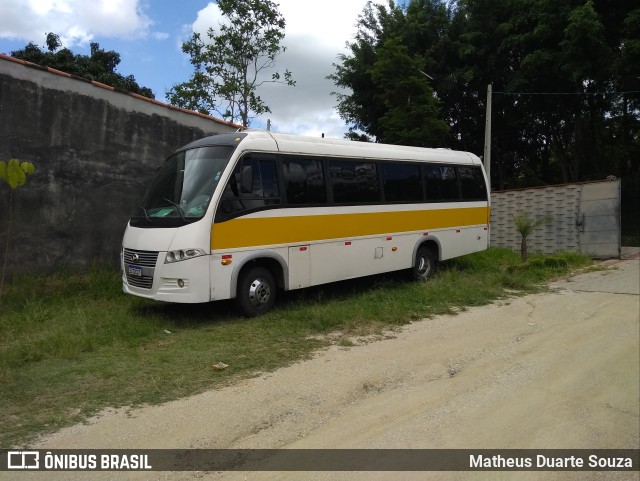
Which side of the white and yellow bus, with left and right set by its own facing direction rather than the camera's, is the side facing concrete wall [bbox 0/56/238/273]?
right

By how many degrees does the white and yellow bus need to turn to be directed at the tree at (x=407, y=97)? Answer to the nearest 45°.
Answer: approximately 135° to its right

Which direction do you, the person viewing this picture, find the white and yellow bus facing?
facing the viewer and to the left of the viewer

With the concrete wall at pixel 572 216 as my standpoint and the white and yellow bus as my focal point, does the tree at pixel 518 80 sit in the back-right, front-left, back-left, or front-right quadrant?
back-right

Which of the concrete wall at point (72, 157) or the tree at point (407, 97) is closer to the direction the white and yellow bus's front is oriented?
the concrete wall

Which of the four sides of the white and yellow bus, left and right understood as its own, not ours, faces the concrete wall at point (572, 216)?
back

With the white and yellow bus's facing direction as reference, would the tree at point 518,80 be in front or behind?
behind
